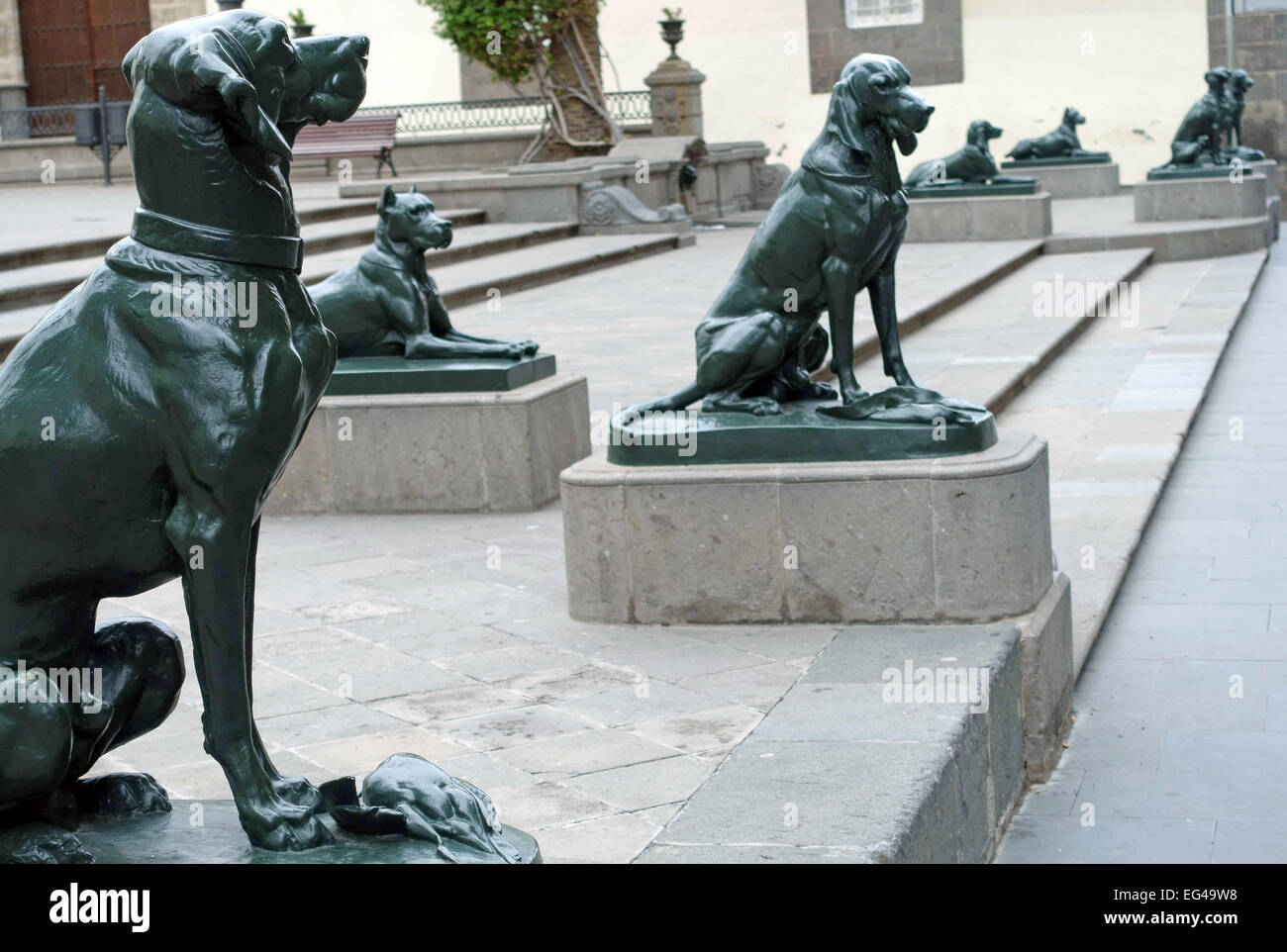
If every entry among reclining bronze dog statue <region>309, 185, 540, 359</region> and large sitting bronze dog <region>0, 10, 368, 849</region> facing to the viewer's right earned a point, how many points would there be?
2

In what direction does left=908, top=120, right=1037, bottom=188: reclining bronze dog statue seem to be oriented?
to the viewer's right

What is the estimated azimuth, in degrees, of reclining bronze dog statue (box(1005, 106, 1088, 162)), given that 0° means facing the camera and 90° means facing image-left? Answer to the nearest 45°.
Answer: approximately 270°

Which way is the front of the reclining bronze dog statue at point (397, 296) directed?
to the viewer's right

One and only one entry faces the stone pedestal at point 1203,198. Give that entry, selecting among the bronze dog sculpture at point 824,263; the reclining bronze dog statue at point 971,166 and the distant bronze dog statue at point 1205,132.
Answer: the reclining bronze dog statue

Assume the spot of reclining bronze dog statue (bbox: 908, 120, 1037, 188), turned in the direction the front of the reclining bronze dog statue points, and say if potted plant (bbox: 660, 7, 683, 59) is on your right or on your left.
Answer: on your left

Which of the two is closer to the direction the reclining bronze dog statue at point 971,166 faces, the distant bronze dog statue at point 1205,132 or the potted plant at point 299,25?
the distant bronze dog statue

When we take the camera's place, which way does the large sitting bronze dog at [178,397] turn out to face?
facing to the right of the viewer
